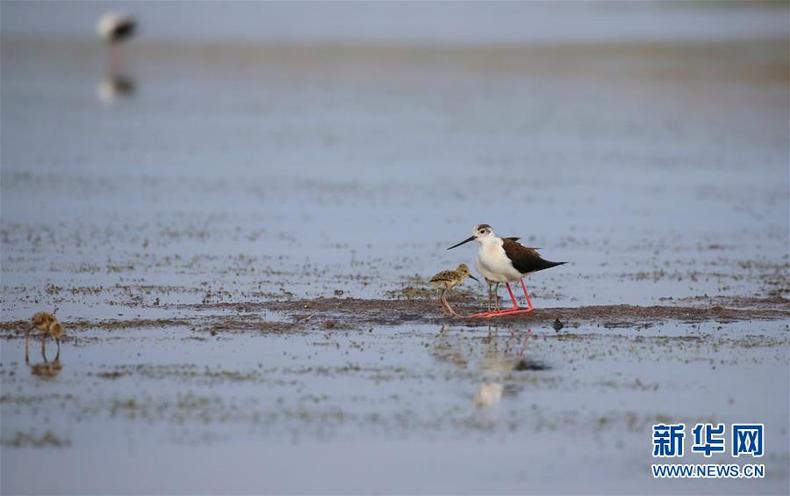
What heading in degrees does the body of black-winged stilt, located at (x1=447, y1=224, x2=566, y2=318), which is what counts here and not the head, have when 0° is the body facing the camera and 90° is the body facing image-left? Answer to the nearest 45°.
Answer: approximately 45°
